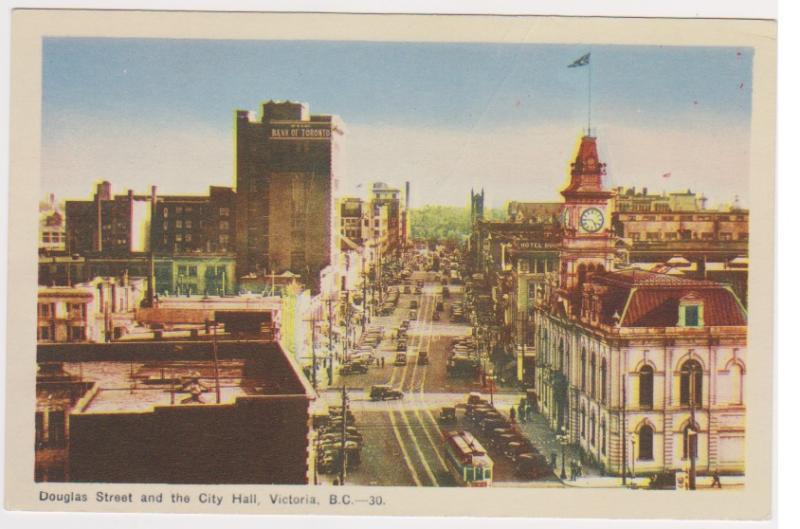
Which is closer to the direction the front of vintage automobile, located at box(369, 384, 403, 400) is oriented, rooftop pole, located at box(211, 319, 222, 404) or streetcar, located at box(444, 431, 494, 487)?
the streetcar

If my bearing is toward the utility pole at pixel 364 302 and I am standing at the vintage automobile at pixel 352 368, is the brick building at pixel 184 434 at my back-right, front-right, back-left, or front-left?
back-left

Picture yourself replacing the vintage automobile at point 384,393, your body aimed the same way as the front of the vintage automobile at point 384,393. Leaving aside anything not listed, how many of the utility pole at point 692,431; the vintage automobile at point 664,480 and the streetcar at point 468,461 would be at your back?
0

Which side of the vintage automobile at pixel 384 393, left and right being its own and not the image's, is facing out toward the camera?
right
